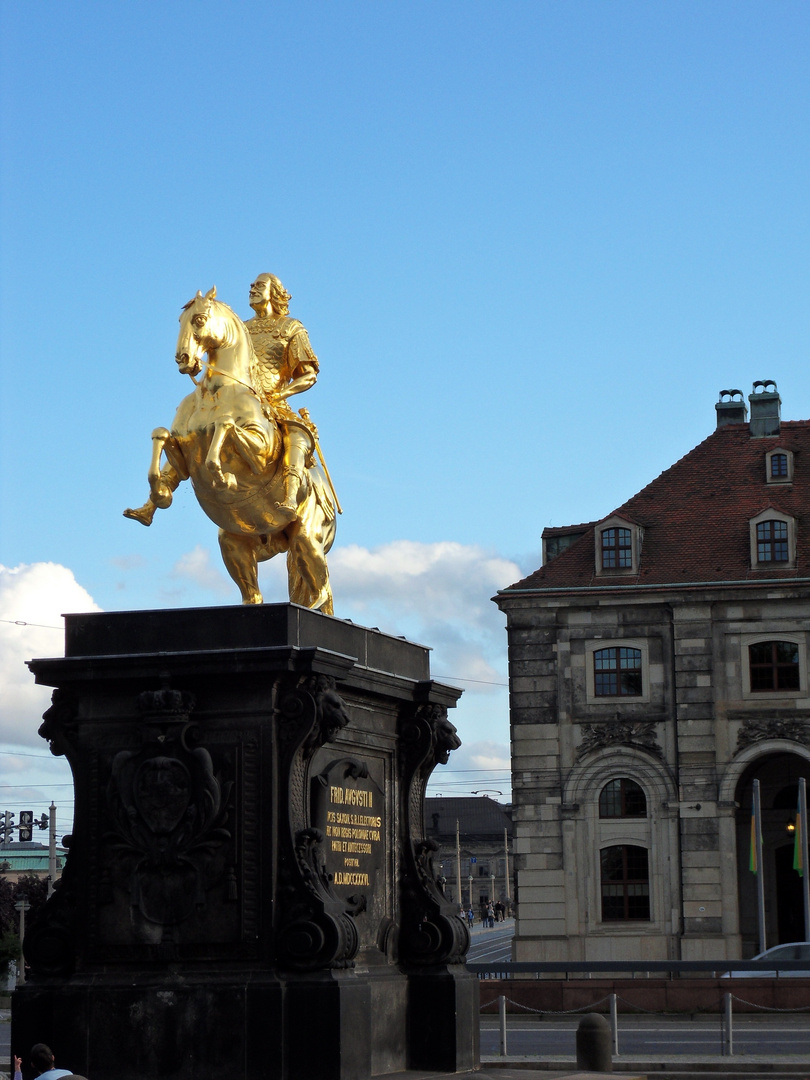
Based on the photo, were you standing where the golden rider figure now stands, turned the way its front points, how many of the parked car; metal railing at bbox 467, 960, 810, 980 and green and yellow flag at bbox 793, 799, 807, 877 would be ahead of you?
0

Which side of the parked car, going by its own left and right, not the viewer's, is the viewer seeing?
left

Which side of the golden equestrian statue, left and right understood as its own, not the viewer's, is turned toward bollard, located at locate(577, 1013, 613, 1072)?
back

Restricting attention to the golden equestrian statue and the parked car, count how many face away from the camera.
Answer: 0

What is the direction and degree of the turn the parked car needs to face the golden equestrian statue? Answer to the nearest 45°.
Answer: approximately 90° to its left

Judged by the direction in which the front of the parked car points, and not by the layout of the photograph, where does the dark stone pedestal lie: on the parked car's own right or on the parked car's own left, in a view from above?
on the parked car's own left

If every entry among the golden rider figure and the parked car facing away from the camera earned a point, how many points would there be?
0

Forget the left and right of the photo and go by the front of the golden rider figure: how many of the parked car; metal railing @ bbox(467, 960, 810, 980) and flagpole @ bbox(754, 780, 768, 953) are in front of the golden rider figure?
0

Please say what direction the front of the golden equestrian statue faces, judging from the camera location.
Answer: facing the viewer and to the left of the viewer
